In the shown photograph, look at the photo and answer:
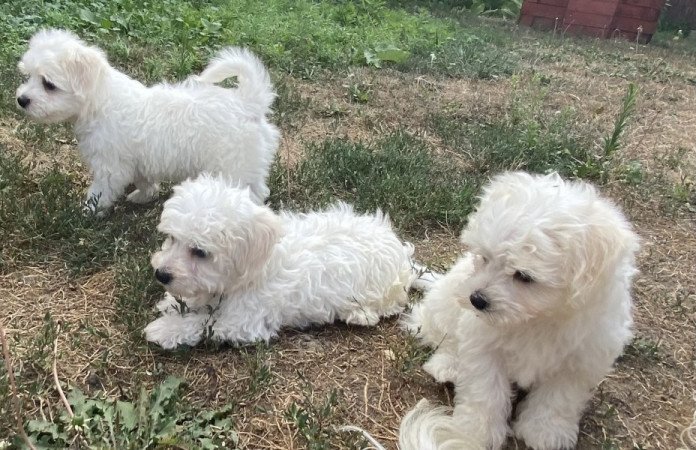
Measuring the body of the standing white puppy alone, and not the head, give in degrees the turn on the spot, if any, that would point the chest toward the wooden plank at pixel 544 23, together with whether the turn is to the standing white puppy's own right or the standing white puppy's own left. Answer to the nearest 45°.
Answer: approximately 135° to the standing white puppy's own right

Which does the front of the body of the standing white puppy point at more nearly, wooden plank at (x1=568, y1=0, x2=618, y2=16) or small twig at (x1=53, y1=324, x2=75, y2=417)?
the small twig

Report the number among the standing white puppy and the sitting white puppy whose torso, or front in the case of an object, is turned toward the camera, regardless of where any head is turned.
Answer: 1

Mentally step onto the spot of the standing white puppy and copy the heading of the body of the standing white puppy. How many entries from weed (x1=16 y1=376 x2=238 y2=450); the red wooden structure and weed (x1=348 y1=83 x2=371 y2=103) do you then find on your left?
1

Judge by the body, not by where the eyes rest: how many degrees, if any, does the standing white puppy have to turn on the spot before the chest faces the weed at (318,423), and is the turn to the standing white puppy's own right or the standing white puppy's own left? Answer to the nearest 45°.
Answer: approximately 90° to the standing white puppy's own left

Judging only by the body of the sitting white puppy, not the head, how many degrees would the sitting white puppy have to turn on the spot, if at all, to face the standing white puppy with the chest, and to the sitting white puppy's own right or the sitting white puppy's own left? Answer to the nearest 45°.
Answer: approximately 90° to the sitting white puppy's own right

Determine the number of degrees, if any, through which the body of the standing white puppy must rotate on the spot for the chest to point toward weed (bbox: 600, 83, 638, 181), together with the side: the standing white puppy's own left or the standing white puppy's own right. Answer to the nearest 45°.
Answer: approximately 180°

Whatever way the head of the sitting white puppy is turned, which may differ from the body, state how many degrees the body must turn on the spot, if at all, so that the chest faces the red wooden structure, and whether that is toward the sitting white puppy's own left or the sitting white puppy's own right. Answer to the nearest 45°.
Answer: approximately 180°

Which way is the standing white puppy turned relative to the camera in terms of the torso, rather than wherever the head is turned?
to the viewer's left

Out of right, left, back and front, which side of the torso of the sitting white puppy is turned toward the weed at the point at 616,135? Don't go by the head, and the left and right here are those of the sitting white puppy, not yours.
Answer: back

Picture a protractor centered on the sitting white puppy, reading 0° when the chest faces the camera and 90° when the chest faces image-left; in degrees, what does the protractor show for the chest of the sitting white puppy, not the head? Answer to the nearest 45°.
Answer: approximately 0°

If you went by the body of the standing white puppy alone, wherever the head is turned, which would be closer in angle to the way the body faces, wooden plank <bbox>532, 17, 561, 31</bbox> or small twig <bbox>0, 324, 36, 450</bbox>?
the small twig

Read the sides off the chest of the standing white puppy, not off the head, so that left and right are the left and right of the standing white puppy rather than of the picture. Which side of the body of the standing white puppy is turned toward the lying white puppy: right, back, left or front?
left

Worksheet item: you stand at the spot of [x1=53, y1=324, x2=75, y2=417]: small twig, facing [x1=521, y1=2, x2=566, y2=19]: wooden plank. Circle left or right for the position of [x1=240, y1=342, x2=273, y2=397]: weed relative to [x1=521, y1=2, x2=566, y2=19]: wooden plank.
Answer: right
